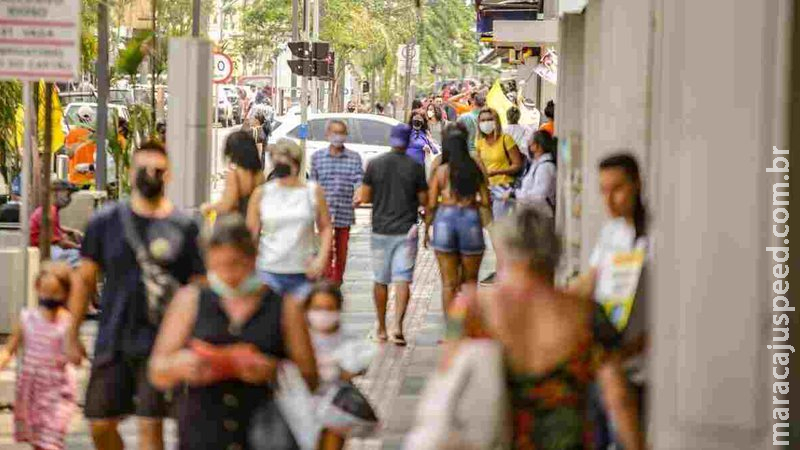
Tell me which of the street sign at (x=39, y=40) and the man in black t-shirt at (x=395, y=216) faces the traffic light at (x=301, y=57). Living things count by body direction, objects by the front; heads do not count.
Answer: the man in black t-shirt

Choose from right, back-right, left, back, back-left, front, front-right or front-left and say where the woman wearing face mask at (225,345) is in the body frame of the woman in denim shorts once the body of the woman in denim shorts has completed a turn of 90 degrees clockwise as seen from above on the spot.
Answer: right

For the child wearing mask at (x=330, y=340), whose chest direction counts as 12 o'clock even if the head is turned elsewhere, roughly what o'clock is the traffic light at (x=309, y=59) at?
The traffic light is roughly at 6 o'clock from the child wearing mask.

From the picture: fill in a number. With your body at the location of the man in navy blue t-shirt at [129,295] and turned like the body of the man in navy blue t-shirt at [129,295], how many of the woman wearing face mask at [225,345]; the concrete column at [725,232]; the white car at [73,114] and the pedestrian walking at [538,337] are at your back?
1

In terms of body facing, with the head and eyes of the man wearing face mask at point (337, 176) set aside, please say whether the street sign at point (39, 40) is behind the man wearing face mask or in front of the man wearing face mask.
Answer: in front

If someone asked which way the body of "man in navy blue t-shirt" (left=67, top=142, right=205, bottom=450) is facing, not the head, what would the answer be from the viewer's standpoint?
toward the camera

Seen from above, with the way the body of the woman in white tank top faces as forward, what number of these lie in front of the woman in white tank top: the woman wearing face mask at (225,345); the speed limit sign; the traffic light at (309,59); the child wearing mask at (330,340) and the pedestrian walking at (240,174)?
2

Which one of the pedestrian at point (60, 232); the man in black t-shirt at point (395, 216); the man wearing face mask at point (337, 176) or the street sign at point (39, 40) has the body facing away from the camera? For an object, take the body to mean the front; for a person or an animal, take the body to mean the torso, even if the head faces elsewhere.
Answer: the man in black t-shirt

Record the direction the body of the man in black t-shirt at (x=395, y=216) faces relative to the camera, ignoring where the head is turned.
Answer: away from the camera

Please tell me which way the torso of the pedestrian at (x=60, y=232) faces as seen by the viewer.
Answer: to the viewer's right

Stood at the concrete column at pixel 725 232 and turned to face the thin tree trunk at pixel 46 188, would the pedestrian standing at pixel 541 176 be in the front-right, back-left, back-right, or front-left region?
front-right

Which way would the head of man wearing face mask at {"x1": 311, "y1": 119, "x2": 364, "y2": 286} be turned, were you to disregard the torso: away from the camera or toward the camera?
toward the camera
